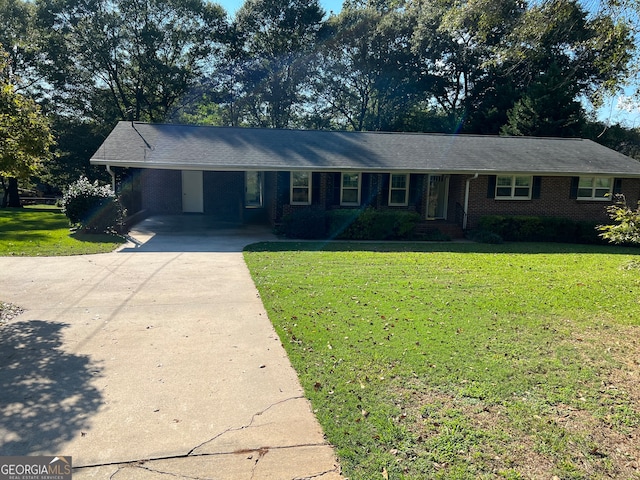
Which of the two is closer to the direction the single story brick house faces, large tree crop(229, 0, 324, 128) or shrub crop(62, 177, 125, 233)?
the shrub

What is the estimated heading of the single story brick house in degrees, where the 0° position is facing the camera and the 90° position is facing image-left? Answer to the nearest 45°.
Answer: approximately 0°

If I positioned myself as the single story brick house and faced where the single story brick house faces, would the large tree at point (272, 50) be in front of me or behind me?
behind

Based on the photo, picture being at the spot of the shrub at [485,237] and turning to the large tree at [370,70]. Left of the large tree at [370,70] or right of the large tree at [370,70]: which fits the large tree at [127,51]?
left

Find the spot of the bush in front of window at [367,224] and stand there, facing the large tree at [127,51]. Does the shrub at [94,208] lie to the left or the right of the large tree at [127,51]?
left

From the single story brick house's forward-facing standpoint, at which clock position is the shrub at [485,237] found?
The shrub is roughly at 10 o'clock from the single story brick house.

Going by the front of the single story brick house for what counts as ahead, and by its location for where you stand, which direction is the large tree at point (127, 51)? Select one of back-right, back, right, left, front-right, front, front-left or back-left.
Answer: back-right

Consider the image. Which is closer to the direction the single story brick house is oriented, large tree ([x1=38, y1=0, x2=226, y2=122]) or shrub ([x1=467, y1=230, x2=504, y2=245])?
the shrub

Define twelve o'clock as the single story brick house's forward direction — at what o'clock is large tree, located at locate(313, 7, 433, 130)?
The large tree is roughly at 6 o'clock from the single story brick house.
